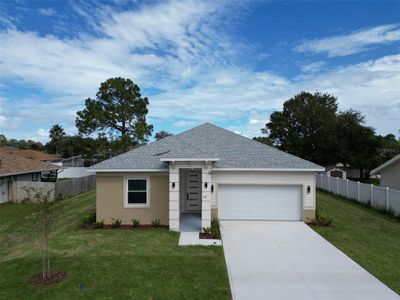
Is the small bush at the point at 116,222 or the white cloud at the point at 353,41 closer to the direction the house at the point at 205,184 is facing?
the small bush

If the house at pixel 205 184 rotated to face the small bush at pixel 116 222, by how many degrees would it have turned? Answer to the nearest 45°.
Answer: approximately 90° to its right

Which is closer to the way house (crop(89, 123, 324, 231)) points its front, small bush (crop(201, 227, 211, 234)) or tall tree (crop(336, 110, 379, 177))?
the small bush

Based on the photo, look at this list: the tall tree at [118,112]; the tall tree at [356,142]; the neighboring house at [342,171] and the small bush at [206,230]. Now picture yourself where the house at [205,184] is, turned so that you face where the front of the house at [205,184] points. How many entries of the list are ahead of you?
1

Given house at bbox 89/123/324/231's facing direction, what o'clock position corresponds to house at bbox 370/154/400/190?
house at bbox 370/154/400/190 is roughly at 8 o'clock from house at bbox 89/123/324/231.

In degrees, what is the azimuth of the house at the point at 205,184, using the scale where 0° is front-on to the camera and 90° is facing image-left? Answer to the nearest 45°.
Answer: approximately 0°

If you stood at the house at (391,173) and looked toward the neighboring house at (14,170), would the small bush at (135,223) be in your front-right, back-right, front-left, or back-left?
front-left

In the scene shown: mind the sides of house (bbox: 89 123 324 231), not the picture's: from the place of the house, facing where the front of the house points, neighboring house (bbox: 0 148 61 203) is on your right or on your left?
on your right

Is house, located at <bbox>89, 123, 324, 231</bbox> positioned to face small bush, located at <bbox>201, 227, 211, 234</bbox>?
yes
